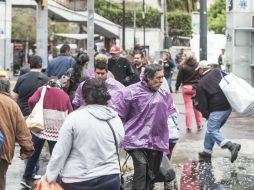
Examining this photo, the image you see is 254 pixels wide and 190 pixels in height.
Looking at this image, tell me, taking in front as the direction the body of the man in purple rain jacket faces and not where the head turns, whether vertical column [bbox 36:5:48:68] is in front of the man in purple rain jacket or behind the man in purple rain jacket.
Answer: behind

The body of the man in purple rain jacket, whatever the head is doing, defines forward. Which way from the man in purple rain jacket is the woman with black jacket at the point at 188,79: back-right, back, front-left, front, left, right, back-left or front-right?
back-left

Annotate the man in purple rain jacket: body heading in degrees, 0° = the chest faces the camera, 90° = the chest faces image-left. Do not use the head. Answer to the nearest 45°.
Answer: approximately 315°

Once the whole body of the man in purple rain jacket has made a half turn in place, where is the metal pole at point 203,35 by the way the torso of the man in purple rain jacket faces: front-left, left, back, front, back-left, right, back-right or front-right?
front-right

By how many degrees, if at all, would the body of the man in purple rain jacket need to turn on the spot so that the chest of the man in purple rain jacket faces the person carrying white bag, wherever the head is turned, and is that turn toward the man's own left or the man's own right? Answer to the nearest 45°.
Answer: approximately 135° to the man's own left
